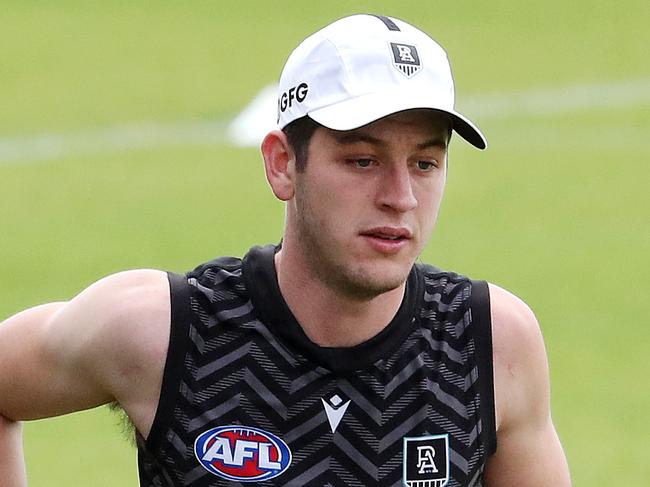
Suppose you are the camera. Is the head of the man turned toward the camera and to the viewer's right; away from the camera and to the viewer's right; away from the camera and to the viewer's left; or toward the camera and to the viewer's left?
toward the camera and to the viewer's right

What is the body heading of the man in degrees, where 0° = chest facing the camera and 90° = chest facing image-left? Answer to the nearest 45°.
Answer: approximately 0°
